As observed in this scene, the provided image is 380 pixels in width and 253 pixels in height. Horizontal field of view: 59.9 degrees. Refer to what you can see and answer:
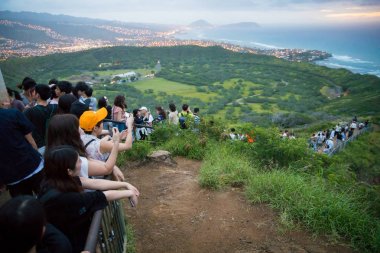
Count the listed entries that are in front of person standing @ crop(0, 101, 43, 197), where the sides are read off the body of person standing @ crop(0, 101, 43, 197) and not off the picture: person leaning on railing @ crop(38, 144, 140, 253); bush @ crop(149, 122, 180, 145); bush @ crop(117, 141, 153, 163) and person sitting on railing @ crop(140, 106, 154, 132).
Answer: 3

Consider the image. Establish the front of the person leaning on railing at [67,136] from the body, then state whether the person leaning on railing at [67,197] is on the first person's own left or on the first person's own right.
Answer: on the first person's own right

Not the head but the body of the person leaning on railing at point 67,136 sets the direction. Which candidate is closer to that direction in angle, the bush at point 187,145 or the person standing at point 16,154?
the bush

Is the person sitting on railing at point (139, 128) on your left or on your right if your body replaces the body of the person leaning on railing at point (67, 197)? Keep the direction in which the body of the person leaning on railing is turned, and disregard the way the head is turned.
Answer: on your left

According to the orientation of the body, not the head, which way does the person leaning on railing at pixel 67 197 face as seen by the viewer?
to the viewer's right

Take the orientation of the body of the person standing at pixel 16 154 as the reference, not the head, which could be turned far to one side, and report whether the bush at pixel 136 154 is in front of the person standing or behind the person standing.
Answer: in front
